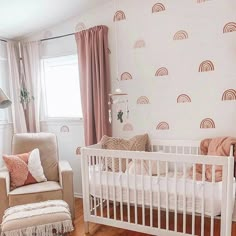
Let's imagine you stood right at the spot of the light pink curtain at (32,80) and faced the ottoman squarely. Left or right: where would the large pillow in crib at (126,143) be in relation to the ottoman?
left

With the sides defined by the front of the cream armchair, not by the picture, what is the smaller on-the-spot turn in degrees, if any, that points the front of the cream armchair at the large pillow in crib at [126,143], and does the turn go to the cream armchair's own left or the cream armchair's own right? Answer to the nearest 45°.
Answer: approximately 90° to the cream armchair's own left

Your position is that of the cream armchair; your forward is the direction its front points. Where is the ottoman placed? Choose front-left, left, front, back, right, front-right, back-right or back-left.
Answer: front

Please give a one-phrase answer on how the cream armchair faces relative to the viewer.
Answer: facing the viewer

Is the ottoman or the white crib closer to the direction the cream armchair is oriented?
the ottoman
